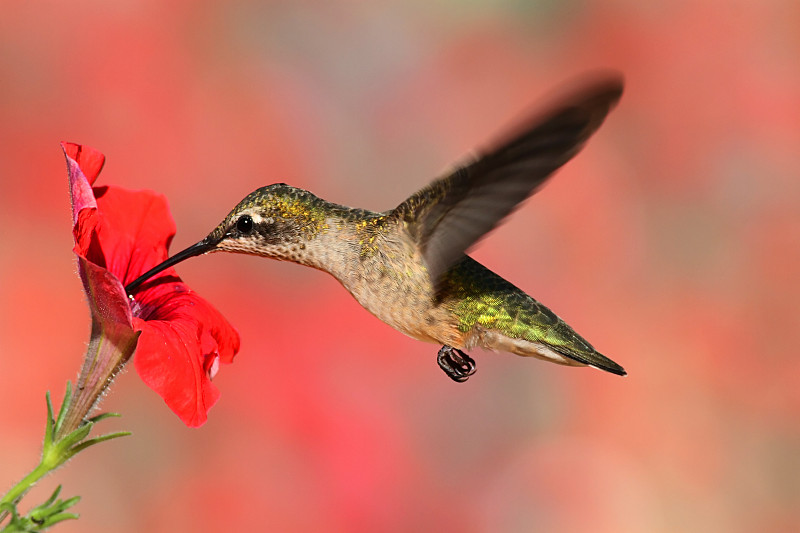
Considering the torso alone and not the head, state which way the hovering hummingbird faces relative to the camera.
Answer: to the viewer's left

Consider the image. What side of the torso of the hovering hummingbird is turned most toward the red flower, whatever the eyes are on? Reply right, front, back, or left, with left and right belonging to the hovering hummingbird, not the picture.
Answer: front
